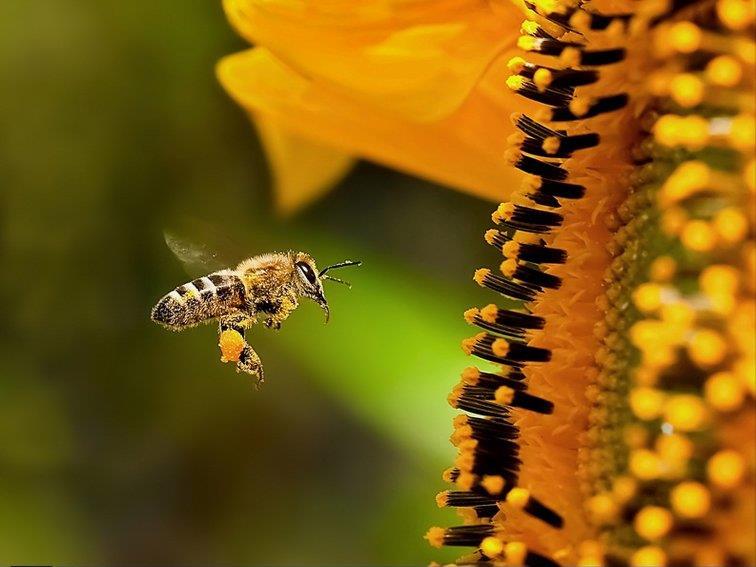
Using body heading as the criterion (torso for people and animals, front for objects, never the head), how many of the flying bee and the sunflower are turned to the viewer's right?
1

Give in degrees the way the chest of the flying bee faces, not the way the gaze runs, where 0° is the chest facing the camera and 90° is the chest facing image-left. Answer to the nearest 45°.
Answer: approximately 270°

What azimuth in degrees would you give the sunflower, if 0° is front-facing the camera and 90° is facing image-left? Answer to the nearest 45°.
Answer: approximately 45°
